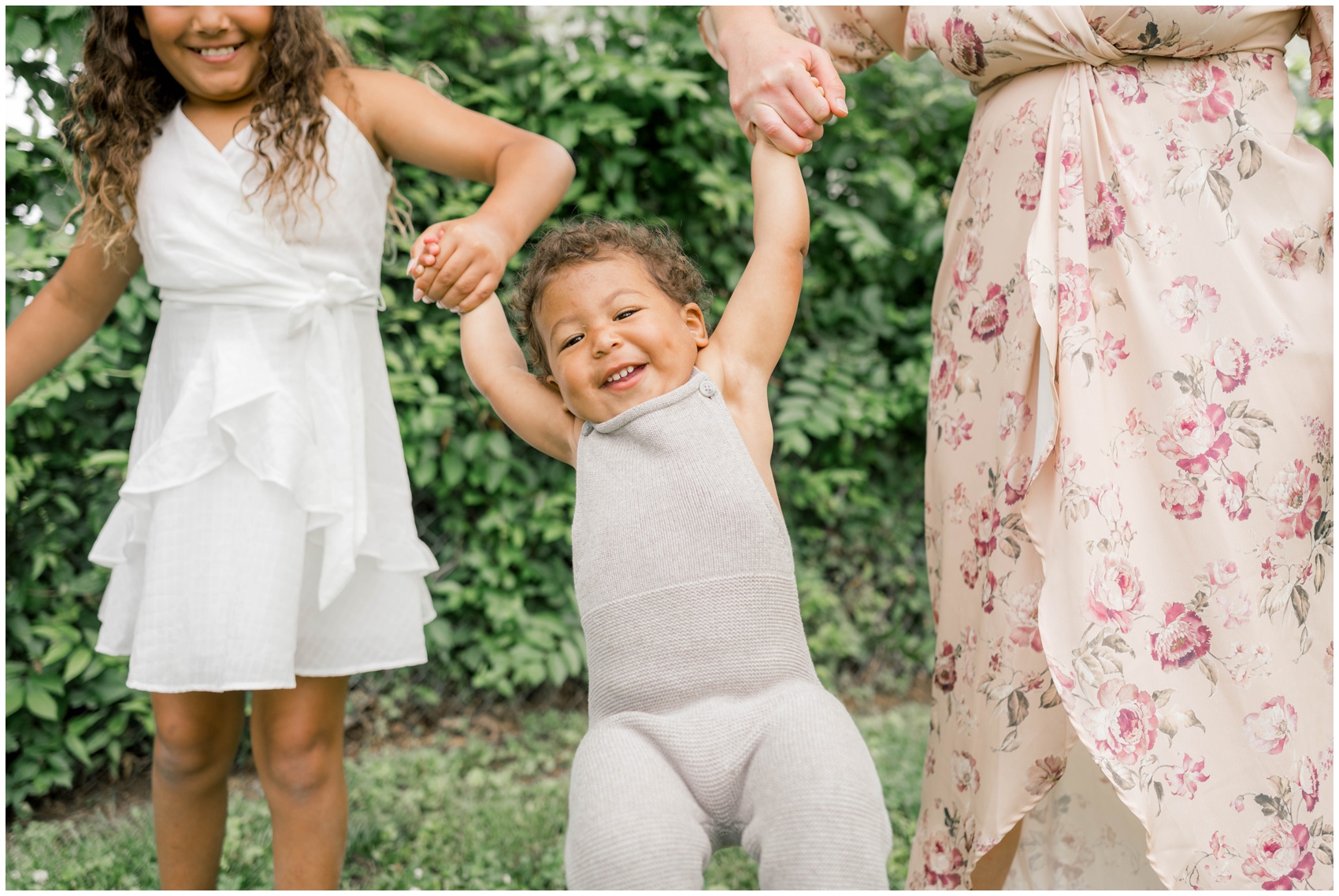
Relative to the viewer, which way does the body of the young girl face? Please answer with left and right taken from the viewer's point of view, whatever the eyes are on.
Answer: facing the viewer

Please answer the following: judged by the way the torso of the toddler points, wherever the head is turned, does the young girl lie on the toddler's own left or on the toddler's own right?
on the toddler's own right

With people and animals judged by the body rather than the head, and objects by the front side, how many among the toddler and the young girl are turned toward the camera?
2

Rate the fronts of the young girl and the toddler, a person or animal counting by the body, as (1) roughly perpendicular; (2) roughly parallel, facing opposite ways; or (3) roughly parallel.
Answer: roughly parallel

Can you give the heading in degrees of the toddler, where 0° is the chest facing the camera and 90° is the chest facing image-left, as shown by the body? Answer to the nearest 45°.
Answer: approximately 0°

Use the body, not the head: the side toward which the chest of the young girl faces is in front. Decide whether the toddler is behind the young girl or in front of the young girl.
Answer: in front
